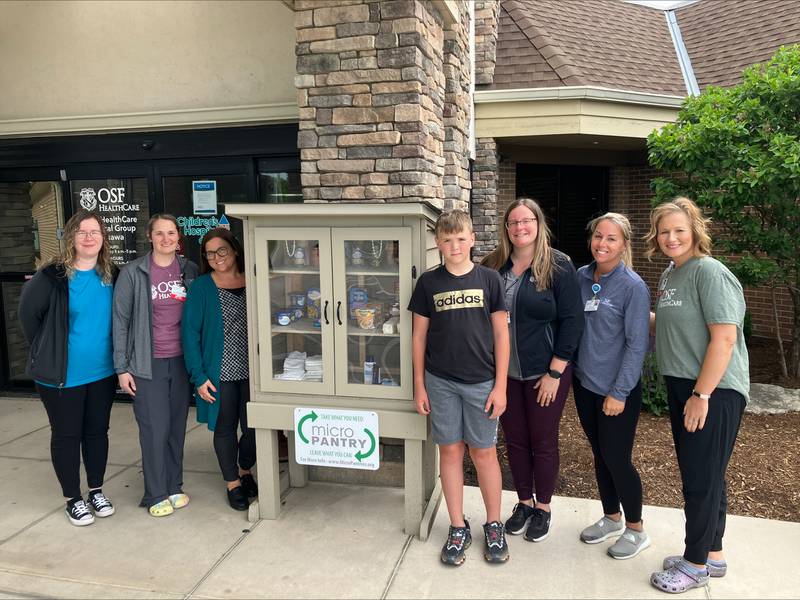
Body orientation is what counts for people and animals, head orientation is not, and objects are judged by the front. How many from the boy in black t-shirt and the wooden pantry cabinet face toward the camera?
2

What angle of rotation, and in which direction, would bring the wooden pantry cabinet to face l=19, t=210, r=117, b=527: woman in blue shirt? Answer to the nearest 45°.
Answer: approximately 90° to its right

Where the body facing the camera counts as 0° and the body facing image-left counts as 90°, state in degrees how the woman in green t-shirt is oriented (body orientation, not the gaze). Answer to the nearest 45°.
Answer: approximately 45°

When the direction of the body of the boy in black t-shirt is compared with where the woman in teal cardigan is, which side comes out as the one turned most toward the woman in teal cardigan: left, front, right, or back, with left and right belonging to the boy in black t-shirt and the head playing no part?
right

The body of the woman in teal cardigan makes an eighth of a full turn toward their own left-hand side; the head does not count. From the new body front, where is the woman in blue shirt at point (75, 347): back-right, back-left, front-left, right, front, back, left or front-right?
back

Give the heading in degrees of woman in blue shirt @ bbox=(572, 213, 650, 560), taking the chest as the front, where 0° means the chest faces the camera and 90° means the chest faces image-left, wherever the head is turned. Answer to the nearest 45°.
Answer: approximately 45°

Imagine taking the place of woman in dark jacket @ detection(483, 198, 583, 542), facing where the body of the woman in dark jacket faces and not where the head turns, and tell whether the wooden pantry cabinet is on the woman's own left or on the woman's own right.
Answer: on the woman's own right

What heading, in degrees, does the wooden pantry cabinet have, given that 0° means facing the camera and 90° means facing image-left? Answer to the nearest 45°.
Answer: approximately 0°

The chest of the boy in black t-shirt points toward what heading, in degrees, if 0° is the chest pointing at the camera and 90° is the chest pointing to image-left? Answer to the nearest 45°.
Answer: approximately 0°

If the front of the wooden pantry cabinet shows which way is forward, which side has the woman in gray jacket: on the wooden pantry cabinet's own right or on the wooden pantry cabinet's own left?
on the wooden pantry cabinet's own right
